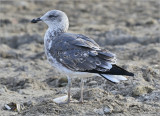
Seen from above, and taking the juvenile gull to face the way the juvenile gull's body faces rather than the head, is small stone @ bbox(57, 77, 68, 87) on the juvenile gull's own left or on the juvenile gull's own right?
on the juvenile gull's own right

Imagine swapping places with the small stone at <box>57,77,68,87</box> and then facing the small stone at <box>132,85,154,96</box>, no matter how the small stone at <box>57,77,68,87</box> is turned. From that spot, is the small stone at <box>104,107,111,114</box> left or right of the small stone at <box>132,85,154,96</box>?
right

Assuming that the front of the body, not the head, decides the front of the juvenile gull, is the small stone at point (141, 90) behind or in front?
behind

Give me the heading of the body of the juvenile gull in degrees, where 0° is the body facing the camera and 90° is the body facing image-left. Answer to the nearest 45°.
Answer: approximately 90°
